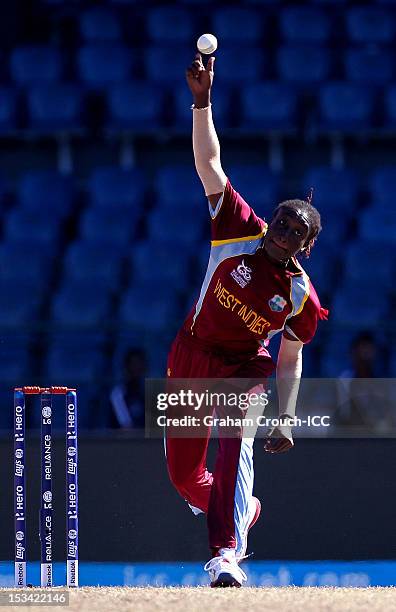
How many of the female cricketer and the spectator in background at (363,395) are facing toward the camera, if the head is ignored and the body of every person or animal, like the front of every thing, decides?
2

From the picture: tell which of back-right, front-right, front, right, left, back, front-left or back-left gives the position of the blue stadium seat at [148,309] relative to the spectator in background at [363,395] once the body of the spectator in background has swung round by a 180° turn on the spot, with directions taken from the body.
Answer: front-left

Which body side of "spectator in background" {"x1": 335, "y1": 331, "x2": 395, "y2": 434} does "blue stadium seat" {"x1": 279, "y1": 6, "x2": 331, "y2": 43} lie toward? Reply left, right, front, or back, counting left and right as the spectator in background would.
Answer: back

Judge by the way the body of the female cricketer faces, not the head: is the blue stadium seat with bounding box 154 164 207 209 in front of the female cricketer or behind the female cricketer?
behind

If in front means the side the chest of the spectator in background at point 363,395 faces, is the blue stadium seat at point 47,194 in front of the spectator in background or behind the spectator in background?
behind

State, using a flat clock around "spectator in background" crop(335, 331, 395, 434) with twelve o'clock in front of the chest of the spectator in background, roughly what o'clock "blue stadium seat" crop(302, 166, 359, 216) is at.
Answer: The blue stadium seat is roughly at 6 o'clock from the spectator in background.

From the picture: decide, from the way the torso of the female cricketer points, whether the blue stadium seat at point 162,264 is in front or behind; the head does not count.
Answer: behind

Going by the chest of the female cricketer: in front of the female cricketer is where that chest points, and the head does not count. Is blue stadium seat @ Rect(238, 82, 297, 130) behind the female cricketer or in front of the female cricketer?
behind

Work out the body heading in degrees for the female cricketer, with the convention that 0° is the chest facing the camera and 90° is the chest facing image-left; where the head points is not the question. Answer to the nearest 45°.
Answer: approximately 0°

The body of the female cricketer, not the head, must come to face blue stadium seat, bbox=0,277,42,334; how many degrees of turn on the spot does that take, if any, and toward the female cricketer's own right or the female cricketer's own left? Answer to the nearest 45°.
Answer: approximately 180°

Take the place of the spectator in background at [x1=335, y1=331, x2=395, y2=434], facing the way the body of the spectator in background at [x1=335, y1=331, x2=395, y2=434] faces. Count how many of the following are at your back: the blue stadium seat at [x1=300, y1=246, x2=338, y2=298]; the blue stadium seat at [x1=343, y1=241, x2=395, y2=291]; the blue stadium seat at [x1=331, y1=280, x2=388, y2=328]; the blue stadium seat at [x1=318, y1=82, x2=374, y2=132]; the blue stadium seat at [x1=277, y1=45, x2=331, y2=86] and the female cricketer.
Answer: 5

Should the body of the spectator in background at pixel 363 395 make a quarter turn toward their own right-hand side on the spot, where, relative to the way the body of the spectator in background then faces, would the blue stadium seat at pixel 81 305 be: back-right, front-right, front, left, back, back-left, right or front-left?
front-right

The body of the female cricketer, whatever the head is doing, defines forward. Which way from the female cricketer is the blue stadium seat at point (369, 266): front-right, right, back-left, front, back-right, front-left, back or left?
back

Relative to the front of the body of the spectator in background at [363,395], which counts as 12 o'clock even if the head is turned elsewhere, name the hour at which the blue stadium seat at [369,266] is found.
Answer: The blue stadium seat is roughly at 6 o'clock from the spectator in background.
